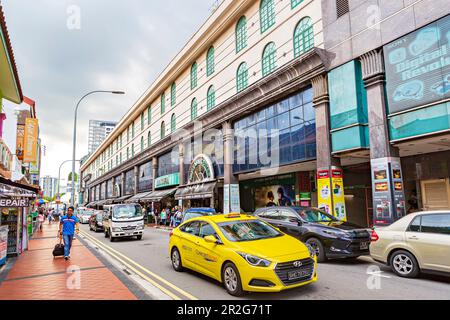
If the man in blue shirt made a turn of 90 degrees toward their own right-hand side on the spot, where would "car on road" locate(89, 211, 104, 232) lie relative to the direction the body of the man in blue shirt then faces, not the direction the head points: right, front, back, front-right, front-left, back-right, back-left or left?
right

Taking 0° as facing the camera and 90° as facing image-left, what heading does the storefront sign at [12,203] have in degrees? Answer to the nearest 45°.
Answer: approximately 0°

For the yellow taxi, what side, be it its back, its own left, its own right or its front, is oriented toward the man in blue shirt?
back

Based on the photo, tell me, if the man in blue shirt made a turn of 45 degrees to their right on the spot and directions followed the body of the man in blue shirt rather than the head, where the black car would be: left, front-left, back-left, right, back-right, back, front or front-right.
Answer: left

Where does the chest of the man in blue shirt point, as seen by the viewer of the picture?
toward the camera

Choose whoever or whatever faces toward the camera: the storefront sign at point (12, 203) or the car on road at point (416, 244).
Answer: the storefront sign

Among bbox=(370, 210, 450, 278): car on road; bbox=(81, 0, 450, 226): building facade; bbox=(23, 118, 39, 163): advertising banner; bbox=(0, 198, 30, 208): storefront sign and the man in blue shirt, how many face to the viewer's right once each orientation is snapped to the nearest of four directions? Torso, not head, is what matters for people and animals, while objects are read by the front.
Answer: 1

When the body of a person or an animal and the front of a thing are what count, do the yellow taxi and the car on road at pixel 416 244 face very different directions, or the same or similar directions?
same or similar directions

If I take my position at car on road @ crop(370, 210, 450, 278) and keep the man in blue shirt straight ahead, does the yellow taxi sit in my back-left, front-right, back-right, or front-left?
front-left

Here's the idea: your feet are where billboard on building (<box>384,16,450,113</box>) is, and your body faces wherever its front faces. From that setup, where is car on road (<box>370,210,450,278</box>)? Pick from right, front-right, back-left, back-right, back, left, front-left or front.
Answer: front-left

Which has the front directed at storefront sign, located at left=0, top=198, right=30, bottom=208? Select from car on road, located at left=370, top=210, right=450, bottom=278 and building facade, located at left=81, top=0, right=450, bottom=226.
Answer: the building facade

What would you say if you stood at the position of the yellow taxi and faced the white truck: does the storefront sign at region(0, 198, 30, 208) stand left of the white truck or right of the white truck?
left

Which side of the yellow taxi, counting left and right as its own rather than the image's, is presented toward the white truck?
back

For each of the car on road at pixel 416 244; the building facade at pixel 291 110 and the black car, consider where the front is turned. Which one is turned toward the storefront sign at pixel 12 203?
the building facade

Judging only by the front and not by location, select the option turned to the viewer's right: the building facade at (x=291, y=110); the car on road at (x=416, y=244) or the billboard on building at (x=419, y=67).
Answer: the car on road
